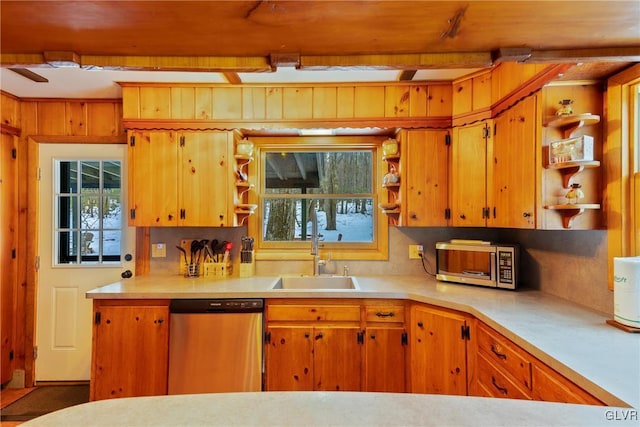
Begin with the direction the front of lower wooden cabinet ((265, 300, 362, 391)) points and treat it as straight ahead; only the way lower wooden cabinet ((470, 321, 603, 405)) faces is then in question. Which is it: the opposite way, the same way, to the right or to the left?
to the right

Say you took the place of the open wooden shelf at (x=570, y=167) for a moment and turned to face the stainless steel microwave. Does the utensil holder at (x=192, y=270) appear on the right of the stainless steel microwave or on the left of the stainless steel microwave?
left

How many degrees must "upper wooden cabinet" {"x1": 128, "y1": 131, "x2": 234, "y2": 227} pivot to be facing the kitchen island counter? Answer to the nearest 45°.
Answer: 0° — it already faces it

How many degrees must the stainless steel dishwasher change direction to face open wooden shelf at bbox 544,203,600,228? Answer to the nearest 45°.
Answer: approximately 45° to its left

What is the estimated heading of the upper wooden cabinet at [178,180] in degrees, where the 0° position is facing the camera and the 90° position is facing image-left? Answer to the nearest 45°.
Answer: approximately 0°
